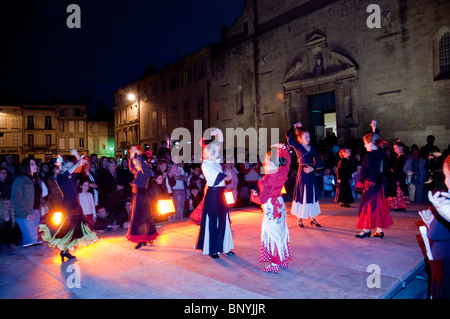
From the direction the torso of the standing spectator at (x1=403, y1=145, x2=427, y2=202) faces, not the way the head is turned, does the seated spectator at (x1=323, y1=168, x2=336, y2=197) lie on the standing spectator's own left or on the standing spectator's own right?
on the standing spectator's own right

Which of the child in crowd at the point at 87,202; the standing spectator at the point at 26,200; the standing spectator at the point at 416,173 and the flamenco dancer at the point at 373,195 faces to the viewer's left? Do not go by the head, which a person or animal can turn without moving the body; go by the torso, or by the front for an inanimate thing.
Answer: the flamenco dancer

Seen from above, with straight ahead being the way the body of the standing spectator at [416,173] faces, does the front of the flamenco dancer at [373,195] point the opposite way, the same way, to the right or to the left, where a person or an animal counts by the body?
to the right

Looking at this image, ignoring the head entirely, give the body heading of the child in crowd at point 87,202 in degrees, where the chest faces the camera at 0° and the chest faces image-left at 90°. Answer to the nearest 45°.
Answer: approximately 315°

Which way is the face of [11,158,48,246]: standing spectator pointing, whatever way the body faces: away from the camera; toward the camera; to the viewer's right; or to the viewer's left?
to the viewer's right

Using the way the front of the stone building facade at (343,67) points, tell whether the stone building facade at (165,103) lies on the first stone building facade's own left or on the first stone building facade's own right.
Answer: on the first stone building facade's own right

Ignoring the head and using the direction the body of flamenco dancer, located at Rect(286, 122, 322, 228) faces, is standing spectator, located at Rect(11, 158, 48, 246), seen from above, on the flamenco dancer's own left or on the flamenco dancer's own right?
on the flamenco dancer's own right

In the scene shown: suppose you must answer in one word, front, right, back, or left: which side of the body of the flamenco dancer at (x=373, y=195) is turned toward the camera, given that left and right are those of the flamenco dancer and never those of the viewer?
left

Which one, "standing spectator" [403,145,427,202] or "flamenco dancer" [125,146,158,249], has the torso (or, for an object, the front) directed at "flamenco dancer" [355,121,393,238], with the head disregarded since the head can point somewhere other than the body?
the standing spectator
